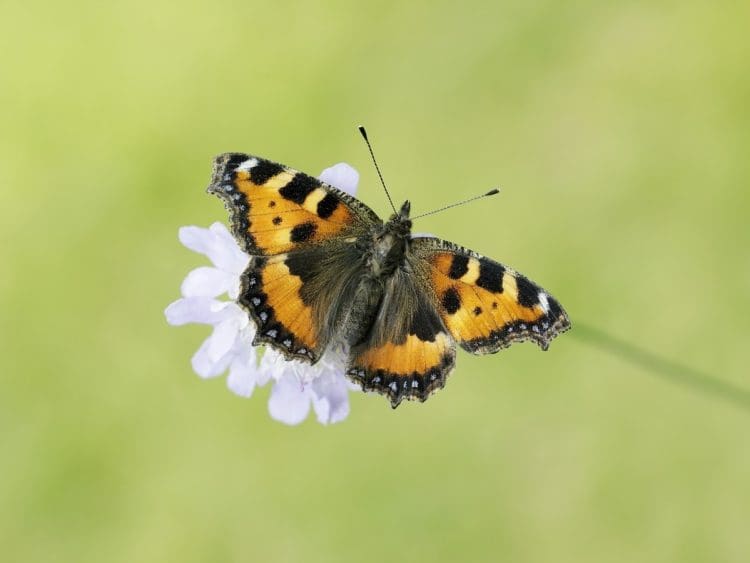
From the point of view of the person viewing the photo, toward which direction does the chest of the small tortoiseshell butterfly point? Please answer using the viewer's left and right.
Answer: facing away from the viewer and to the right of the viewer
